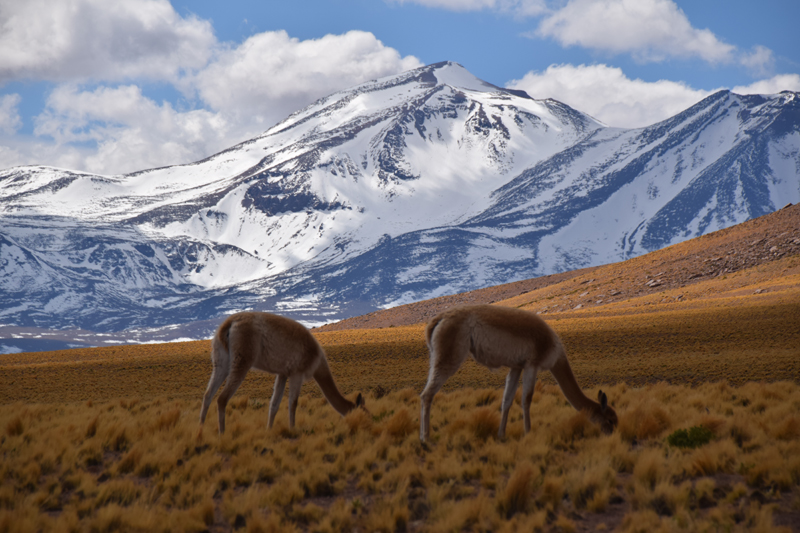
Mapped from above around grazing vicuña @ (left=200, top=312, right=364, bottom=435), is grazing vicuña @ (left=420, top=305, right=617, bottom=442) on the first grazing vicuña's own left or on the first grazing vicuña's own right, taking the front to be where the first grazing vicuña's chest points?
on the first grazing vicuña's own right

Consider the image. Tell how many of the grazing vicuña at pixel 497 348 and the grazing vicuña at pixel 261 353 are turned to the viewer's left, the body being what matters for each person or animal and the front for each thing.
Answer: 0

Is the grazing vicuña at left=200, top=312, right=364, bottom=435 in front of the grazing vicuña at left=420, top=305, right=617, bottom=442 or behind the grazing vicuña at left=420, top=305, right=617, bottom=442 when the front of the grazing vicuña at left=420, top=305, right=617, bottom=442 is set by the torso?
behind

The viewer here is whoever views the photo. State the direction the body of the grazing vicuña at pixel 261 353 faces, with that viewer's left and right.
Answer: facing away from the viewer and to the right of the viewer

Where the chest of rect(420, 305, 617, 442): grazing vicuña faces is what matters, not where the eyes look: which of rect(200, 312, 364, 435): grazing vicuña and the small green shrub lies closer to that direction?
the small green shrub

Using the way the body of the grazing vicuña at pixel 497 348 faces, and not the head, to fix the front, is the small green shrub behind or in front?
in front

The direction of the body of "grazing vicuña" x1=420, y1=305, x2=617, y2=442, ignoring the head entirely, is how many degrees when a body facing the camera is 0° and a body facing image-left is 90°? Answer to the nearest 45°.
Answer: approximately 270°
